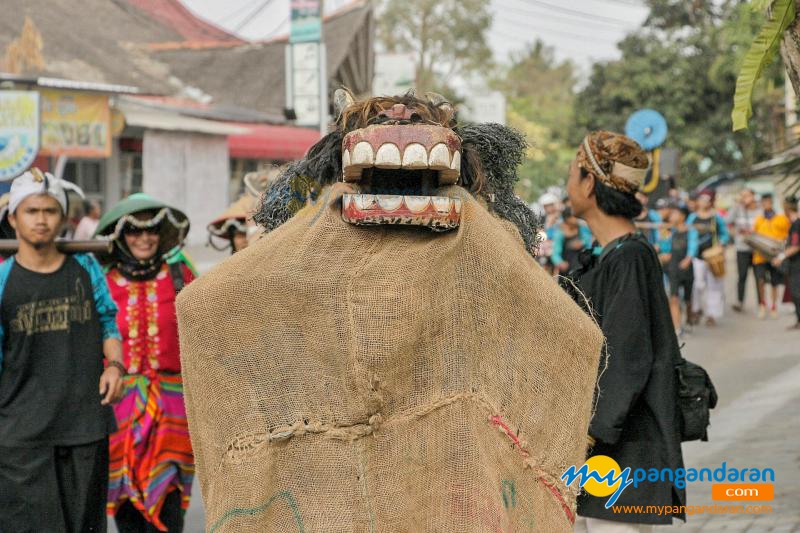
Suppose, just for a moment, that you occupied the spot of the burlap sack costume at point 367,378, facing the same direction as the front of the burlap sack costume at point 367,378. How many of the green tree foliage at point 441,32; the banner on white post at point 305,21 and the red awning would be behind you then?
3

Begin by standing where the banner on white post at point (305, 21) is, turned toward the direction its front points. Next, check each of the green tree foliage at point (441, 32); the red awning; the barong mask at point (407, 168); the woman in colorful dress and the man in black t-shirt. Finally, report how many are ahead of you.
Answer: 3

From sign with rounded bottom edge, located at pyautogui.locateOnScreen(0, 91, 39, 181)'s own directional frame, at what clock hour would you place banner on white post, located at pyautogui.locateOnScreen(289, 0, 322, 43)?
banner on white post, located at pyautogui.locateOnScreen(289, 0, 322, 43) is roughly at 7 o'clock from sign with rounded bottom edge, located at pyautogui.locateOnScreen(0, 91, 39, 181).

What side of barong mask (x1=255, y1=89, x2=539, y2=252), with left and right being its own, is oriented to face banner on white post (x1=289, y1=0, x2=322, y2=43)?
back

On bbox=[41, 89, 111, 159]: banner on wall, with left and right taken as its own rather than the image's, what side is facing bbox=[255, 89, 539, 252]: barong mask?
front

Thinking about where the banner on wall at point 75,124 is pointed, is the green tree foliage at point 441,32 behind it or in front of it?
behind

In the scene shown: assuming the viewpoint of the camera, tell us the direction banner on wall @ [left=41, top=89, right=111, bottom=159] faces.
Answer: facing the viewer

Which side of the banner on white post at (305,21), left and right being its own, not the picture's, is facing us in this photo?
front

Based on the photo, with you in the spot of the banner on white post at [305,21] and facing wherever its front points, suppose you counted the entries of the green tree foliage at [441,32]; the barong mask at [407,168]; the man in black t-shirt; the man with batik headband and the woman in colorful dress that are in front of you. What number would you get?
4

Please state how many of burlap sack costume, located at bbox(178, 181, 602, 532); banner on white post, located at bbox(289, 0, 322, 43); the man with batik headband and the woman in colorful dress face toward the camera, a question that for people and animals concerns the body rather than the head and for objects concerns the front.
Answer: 3
